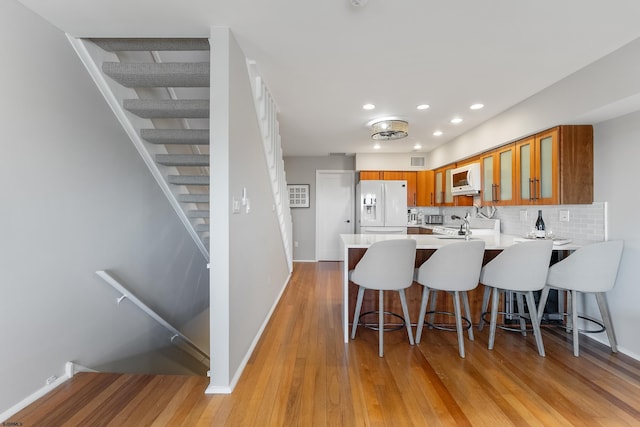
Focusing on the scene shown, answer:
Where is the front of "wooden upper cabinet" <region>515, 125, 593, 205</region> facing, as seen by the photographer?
facing the viewer and to the left of the viewer

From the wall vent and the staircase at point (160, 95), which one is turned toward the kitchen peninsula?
the wall vent

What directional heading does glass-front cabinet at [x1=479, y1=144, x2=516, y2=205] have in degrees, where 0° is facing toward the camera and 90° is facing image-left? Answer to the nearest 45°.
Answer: approximately 45°

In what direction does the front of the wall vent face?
toward the camera

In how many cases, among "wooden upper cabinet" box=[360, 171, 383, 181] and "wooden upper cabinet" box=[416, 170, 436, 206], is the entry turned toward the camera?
2

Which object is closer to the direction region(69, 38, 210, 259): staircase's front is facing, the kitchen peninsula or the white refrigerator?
the white refrigerator

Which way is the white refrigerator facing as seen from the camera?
toward the camera

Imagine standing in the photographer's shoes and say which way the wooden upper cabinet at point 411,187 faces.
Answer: facing the viewer

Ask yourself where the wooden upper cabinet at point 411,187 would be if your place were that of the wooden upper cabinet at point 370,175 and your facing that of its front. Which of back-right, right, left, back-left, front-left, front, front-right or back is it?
left

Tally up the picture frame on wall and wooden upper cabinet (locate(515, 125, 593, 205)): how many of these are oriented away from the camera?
0

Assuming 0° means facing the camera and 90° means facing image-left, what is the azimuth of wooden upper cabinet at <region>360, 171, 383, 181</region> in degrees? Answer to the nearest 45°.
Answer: approximately 0°
